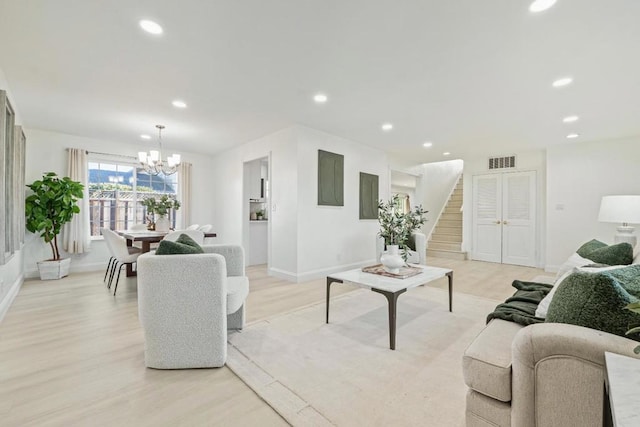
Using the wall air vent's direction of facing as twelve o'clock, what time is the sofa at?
The sofa is roughly at 12 o'clock from the wall air vent.

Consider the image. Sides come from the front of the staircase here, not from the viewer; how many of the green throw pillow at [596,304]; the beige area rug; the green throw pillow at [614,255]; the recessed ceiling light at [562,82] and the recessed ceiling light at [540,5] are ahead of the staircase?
5

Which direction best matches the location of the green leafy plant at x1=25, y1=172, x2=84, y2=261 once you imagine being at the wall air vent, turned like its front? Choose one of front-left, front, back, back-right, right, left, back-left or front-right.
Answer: front-right

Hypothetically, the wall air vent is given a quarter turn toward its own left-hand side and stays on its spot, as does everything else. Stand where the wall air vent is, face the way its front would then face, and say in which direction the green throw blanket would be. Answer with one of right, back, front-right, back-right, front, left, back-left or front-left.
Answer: right

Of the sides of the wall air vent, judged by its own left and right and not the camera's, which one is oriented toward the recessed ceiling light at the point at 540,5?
front

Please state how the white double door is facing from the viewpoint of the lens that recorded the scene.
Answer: facing the viewer and to the left of the viewer

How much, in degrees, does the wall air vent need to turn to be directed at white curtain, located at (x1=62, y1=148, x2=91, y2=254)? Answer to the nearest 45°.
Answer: approximately 45° to its right

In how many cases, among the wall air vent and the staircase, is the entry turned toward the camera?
2

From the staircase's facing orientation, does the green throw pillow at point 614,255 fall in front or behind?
in front

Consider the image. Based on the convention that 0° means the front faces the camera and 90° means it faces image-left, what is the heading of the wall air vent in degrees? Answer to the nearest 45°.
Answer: approximately 0°

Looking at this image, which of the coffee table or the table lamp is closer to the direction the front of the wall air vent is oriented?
the coffee table
